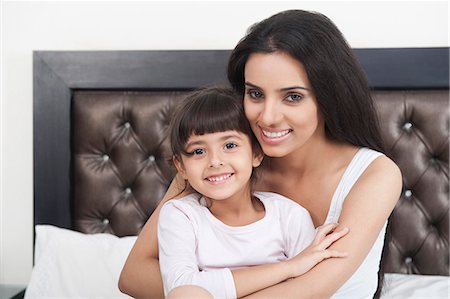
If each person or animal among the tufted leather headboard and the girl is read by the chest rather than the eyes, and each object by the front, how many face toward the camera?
2

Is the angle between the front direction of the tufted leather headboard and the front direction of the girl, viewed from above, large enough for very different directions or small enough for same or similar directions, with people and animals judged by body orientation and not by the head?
same or similar directions

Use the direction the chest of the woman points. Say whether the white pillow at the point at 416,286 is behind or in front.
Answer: behind

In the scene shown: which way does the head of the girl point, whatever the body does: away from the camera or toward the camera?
toward the camera

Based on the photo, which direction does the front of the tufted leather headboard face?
toward the camera

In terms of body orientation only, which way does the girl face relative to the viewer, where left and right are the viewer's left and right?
facing the viewer

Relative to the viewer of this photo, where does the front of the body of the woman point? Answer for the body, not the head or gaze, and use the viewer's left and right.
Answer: facing the viewer and to the left of the viewer
